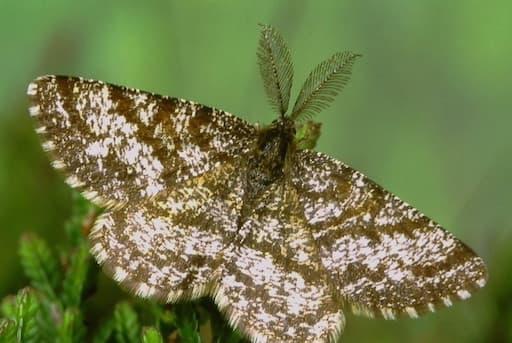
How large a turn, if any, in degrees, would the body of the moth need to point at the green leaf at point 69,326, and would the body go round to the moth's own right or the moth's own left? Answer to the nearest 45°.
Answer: approximately 90° to the moth's own left

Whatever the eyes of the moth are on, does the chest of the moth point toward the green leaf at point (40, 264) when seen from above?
no

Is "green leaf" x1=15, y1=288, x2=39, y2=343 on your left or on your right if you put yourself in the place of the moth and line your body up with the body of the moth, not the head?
on your left

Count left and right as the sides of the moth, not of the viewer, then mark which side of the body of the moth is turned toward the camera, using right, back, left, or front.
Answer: back

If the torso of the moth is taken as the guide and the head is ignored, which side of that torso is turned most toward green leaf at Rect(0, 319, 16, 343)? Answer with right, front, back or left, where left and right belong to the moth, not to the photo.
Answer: left
